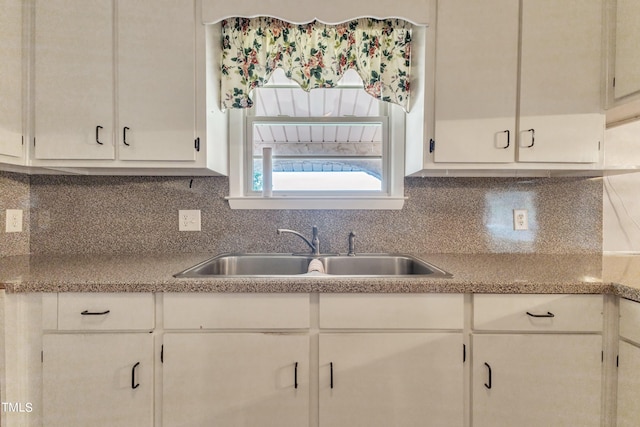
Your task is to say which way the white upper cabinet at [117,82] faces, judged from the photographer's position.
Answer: facing the viewer

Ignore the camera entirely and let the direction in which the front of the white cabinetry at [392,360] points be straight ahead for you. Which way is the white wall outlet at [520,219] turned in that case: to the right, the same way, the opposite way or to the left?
the same way

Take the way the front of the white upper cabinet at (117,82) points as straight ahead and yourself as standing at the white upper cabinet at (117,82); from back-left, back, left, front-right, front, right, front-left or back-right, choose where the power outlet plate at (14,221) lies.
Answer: back-right

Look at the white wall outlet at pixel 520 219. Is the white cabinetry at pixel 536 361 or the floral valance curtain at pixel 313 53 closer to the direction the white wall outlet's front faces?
the white cabinetry

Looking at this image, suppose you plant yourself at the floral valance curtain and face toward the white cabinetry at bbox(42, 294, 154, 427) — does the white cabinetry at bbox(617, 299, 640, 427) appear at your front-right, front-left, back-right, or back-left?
back-left

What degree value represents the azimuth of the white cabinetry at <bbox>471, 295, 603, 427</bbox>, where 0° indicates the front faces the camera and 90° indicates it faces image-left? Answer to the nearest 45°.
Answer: approximately 0°

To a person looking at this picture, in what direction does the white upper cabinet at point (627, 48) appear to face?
facing to the left of the viewer

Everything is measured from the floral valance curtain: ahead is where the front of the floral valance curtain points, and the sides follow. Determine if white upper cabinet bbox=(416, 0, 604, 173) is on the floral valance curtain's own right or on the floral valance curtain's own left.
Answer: on the floral valance curtain's own left

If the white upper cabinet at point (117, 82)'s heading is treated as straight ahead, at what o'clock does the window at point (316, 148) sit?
The window is roughly at 9 o'clock from the white upper cabinet.

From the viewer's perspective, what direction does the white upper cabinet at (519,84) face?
toward the camera

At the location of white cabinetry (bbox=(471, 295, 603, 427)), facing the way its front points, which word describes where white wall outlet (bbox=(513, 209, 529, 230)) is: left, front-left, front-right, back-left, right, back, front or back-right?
back

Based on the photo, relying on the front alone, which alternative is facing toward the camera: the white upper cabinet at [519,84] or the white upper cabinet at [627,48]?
the white upper cabinet at [519,84]

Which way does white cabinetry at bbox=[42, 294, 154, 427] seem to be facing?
toward the camera

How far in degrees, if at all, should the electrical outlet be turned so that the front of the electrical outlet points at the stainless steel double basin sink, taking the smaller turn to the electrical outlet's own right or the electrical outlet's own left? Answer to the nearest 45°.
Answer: approximately 45° to the electrical outlet's own left

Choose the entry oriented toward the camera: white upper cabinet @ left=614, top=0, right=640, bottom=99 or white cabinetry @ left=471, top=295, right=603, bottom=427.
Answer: the white cabinetry

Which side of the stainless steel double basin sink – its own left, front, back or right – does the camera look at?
front
